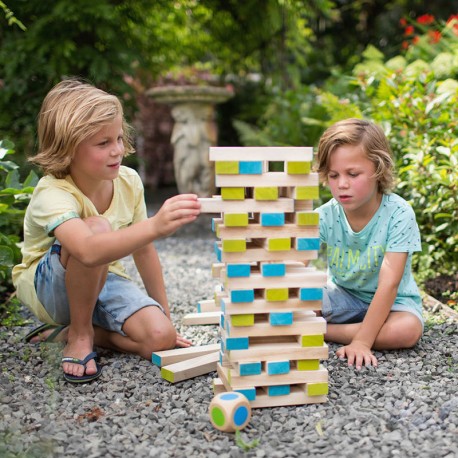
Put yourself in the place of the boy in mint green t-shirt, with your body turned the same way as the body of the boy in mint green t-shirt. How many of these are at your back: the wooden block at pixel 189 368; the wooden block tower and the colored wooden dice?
0

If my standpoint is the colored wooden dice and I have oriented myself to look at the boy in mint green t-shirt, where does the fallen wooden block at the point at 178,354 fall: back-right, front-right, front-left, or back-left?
front-left

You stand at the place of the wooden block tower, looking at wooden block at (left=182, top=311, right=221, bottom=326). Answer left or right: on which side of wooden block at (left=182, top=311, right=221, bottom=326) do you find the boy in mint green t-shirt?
right

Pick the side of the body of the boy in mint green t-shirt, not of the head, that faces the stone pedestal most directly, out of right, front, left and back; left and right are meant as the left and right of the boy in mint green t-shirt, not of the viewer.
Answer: right

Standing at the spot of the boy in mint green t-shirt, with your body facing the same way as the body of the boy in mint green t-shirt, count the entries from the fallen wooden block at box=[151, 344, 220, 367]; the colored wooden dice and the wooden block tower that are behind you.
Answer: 0

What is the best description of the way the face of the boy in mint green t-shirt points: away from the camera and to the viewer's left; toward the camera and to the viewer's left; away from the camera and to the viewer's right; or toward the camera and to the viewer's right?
toward the camera and to the viewer's left

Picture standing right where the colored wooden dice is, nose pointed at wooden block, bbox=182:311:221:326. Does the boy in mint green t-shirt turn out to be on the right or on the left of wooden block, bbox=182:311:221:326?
right

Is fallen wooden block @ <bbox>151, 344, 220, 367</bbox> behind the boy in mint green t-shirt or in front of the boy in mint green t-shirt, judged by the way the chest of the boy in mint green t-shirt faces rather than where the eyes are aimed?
in front

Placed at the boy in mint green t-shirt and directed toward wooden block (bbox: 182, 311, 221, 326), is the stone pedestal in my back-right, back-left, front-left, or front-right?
front-right

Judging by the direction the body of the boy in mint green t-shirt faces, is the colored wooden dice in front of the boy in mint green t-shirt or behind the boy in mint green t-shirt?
in front

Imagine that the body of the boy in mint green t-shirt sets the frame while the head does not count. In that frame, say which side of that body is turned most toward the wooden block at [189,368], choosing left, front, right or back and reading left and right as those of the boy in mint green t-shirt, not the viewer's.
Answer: front

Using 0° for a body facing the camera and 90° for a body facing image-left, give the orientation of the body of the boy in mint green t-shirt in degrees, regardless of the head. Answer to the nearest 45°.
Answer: approximately 45°
